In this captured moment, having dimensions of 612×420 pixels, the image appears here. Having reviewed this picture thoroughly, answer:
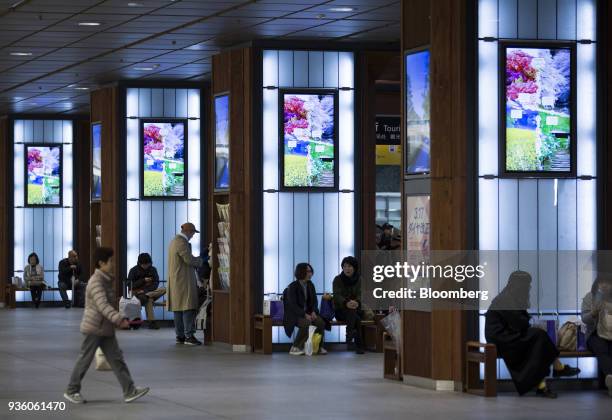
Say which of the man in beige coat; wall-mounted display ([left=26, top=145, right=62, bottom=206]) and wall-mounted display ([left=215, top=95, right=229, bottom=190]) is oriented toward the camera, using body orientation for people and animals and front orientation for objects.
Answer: wall-mounted display ([left=26, top=145, right=62, bottom=206])

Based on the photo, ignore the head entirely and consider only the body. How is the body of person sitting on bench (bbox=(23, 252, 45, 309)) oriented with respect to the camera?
toward the camera

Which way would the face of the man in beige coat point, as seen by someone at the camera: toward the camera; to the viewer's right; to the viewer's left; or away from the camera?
to the viewer's right

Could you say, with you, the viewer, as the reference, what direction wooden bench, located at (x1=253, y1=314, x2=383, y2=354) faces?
facing the viewer

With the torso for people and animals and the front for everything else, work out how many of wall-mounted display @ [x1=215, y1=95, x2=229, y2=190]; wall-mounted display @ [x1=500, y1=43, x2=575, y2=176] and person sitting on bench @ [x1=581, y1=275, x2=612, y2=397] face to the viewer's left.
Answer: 1

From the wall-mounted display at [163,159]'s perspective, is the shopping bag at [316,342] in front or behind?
in front

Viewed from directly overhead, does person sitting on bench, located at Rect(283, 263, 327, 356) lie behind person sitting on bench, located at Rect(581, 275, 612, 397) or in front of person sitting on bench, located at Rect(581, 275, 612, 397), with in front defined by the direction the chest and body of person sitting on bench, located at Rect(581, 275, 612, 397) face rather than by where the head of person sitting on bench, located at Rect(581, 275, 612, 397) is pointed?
behind

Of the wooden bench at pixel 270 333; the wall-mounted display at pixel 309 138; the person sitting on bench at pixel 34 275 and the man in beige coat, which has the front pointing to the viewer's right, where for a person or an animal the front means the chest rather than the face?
the man in beige coat

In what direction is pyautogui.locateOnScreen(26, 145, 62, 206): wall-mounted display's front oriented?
toward the camera

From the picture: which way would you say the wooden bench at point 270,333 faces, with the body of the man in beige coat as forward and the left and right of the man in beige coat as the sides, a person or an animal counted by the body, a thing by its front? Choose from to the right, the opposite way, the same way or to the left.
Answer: to the right

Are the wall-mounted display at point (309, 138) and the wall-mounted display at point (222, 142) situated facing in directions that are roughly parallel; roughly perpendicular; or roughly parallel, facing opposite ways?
roughly perpendicular

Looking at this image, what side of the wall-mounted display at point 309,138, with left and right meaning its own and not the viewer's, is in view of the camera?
front

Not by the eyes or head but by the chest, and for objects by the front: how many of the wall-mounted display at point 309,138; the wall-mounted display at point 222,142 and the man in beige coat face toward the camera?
1
